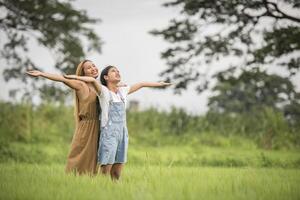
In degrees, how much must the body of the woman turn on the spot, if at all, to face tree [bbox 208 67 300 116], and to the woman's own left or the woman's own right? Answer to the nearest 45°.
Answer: approximately 90° to the woman's own left

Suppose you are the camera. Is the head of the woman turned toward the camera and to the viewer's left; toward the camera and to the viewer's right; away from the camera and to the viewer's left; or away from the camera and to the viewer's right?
toward the camera and to the viewer's right

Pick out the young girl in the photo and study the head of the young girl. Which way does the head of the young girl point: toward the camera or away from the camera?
toward the camera

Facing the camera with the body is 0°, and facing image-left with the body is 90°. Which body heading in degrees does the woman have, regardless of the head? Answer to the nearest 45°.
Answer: approximately 315°

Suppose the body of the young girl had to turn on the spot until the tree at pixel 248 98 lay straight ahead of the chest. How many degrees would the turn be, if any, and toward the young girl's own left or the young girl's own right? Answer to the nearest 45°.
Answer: approximately 135° to the young girl's own left
